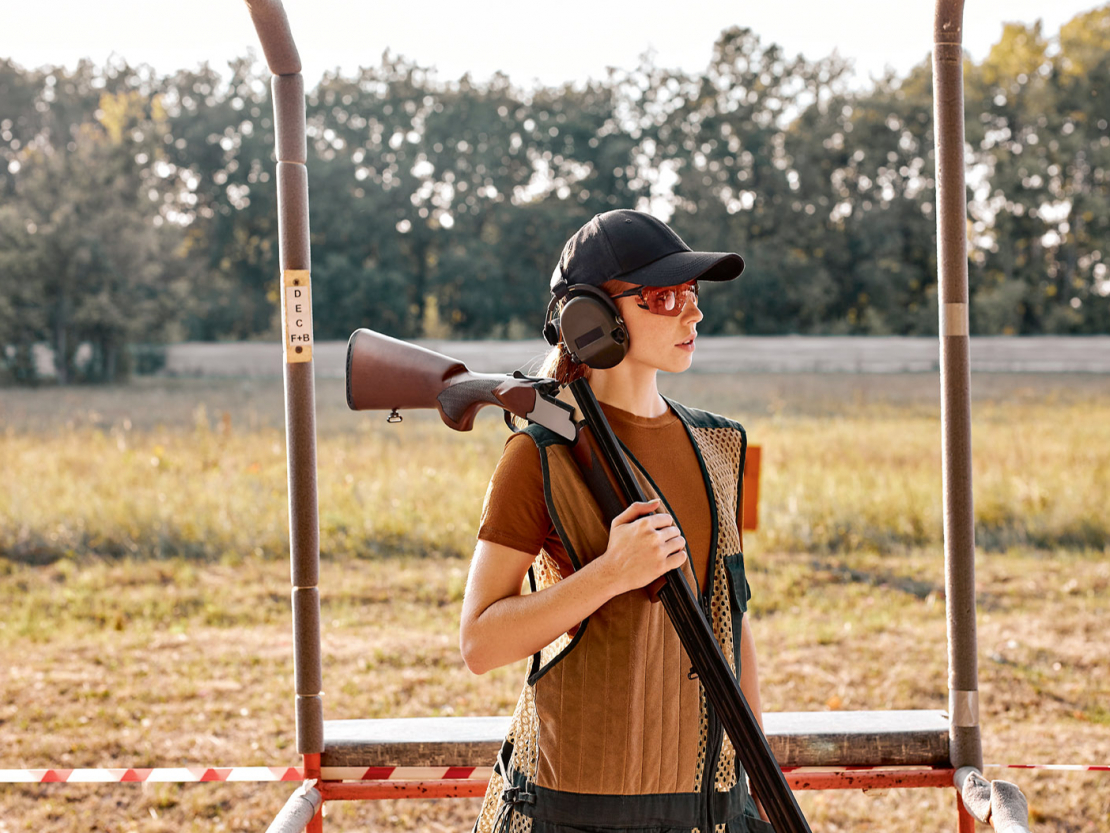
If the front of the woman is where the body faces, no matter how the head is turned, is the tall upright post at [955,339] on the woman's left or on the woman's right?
on the woman's left

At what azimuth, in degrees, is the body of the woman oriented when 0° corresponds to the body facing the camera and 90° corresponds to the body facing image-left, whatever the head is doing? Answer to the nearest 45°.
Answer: approximately 315°

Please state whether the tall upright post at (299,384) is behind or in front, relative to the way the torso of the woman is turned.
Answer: behind

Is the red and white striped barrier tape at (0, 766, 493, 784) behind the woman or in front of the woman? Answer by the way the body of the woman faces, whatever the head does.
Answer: behind

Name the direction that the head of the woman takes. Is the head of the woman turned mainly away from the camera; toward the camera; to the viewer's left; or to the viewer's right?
to the viewer's right
